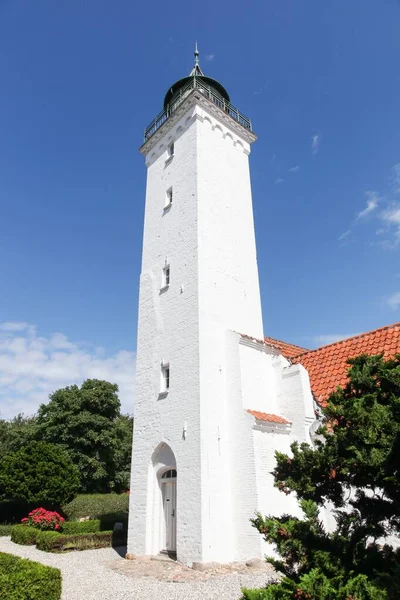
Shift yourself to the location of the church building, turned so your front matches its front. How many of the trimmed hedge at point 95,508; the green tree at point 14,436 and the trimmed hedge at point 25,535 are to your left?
0

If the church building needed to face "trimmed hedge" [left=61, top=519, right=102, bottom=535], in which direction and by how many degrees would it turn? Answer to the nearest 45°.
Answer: approximately 90° to its right

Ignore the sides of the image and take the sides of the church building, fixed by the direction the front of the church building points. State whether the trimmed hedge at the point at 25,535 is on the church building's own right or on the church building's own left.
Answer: on the church building's own right

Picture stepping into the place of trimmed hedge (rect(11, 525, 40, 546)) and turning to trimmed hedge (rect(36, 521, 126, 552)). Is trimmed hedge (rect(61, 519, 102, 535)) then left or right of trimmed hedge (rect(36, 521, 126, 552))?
left

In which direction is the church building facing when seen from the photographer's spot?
facing the viewer and to the left of the viewer

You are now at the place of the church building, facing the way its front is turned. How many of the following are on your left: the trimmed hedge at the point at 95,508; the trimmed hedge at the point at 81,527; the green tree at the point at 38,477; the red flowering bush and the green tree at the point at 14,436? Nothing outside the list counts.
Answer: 0

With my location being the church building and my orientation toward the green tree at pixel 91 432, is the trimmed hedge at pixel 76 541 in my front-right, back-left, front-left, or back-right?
front-left

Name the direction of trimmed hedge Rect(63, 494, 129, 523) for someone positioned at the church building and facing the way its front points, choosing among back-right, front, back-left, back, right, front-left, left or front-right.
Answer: right

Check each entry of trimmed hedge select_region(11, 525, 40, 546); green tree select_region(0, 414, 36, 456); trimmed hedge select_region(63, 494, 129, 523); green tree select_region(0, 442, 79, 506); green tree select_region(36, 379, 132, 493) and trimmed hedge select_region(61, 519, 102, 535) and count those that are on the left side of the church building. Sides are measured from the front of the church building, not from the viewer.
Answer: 0

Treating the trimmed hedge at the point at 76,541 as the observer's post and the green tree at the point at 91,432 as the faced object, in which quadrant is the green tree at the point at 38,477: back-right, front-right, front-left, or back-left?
front-left

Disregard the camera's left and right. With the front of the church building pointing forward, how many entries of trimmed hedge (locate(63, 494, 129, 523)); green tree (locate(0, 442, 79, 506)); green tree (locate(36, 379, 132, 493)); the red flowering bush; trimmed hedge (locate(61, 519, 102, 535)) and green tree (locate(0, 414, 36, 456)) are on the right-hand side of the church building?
6

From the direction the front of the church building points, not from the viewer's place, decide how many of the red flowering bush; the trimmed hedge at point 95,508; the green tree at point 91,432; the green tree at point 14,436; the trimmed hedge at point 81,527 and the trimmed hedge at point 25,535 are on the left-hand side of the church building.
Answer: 0

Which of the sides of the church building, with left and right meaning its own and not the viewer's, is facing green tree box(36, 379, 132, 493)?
right

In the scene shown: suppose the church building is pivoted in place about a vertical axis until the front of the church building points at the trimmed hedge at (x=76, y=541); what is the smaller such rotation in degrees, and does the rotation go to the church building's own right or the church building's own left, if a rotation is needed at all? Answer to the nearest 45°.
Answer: approximately 90° to the church building's own right

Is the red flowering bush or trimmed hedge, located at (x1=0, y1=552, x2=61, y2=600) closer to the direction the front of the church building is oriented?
the trimmed hedge

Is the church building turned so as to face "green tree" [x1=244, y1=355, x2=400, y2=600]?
no

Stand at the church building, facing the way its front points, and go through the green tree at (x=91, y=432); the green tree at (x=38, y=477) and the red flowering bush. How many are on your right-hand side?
3

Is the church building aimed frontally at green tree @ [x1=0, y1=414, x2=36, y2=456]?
no
